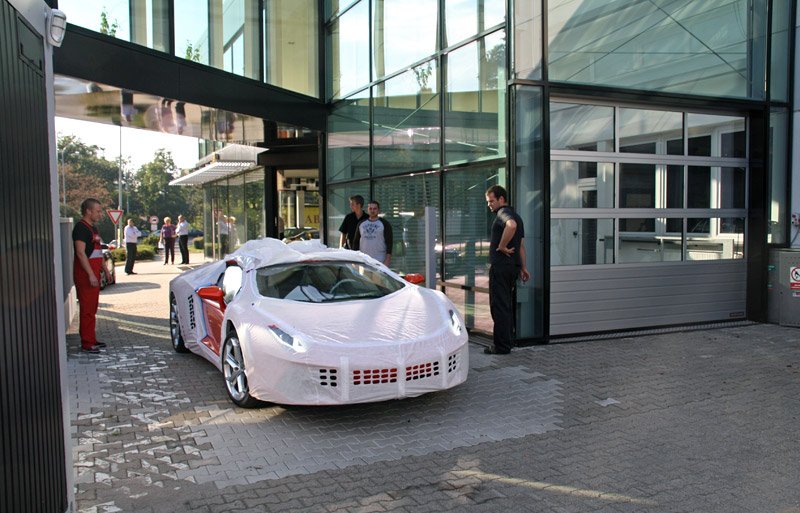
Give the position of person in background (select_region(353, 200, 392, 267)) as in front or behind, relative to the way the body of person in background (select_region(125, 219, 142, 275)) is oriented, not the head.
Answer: in front

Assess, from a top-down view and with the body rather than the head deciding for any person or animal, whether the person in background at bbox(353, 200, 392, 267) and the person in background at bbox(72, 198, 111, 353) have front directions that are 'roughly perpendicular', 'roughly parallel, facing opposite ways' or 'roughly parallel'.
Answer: roughly perpendicular

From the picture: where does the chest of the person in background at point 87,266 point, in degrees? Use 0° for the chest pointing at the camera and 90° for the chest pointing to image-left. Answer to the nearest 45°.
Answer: approximately 270°

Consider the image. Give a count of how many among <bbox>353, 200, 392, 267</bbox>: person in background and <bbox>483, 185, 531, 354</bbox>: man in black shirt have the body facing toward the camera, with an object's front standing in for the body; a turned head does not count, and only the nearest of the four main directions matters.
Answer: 1

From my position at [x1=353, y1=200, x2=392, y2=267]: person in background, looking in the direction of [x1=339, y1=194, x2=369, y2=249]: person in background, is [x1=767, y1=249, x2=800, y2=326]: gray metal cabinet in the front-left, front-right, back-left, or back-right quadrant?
back-right

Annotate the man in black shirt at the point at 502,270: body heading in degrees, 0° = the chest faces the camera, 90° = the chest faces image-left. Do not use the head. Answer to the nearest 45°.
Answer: approximately 90°

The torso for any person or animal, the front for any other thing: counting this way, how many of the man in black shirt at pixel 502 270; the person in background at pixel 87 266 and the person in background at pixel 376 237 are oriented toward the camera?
1

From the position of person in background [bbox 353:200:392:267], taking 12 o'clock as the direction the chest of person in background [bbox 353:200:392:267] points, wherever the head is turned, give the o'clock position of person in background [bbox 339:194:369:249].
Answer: person in background [bbox 339:194:369:249] is roughly at 5 o'clock from person in background [bbox 353:200:392:267].

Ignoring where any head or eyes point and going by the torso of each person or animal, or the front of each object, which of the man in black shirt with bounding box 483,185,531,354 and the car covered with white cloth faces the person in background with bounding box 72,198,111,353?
the man in black shirt

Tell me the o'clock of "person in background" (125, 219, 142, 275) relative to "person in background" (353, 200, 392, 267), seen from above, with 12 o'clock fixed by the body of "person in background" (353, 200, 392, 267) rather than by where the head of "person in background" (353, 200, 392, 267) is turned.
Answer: "person in background" (125, 219, 142, 275) is roughly at 5 o'clock from "person in background" (353, 200, 392, 267).

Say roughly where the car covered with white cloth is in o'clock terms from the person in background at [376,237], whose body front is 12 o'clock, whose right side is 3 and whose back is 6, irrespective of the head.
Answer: The car covered with white cloth is roughly at 12 o'clock from the person in background.

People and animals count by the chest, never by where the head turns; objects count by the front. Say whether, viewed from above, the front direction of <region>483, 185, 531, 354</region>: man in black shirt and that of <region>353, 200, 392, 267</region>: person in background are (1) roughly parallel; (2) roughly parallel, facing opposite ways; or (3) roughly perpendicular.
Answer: roughly perpendicular

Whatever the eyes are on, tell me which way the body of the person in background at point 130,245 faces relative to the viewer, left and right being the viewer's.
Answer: facing the viewer and to the right of the viewer
